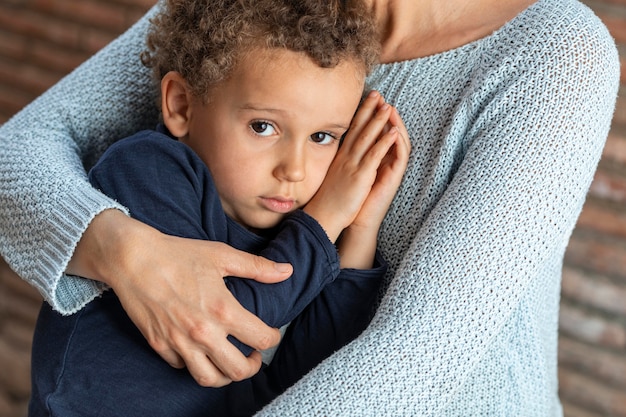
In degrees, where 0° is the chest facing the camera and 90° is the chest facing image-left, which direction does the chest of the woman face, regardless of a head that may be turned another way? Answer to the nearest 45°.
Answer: approximately 45°

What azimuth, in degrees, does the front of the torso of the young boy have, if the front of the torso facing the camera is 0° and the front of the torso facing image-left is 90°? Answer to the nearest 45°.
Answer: approximately 315°
